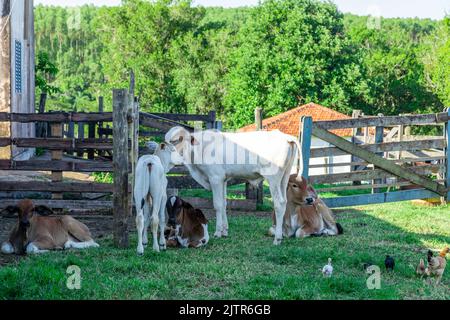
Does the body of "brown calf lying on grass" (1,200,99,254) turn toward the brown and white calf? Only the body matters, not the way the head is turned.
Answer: no

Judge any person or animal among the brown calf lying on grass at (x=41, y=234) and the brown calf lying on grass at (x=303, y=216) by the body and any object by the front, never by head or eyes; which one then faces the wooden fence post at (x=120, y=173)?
the brown calf lying on grass at (x=303, y=216)

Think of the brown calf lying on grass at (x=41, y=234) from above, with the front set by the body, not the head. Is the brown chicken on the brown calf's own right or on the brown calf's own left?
on the brown calf's own left

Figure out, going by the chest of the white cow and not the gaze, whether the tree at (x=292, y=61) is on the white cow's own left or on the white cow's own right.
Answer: on the white cow's own right

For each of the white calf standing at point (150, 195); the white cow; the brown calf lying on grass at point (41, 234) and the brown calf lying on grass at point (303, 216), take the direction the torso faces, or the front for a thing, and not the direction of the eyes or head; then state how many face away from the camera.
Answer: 1

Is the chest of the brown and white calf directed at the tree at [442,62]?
no

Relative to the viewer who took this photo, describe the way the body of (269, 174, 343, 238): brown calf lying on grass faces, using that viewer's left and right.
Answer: facing the viewer and to the left of the viewer

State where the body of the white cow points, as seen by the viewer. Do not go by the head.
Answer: to the viewer's left

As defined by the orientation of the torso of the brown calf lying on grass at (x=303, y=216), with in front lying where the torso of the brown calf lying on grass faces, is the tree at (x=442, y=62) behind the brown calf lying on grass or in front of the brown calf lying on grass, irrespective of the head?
behind

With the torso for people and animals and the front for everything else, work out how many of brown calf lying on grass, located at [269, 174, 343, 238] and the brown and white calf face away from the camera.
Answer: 0

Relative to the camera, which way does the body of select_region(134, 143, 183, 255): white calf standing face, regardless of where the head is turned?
away from the camera

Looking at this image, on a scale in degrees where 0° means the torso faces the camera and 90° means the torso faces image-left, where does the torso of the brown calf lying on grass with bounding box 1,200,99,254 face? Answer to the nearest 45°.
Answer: approximately 45°

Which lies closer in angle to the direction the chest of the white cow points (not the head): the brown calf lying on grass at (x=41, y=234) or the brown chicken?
the brown calf lying on grass

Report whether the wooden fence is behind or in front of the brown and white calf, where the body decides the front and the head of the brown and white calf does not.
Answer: behind

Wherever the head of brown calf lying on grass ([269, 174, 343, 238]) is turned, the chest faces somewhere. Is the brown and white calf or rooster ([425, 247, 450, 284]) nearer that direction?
the brown and white calf

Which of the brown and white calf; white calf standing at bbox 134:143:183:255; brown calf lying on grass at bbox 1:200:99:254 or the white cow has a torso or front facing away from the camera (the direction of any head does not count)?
the white calf standing

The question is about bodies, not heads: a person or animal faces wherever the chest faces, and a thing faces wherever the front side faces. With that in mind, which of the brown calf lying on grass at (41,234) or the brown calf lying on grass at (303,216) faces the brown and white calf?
the brown calf lying on grass at (303,216)

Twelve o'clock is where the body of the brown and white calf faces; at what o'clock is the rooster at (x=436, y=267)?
The rooster is roughly at 9 o'clock from the brown and white calf.

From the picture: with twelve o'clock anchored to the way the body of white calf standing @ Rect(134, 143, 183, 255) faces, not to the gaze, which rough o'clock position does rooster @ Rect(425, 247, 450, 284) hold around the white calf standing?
The rooster is roughly at 4 o'clock from the white calf standing.

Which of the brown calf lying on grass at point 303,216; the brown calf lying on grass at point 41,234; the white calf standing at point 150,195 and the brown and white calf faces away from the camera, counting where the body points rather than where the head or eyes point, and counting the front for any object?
the white calf standing

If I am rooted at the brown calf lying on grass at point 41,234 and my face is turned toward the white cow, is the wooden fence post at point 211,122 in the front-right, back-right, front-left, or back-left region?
front-left

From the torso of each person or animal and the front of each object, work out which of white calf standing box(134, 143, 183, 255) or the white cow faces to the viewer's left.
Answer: the white cow
